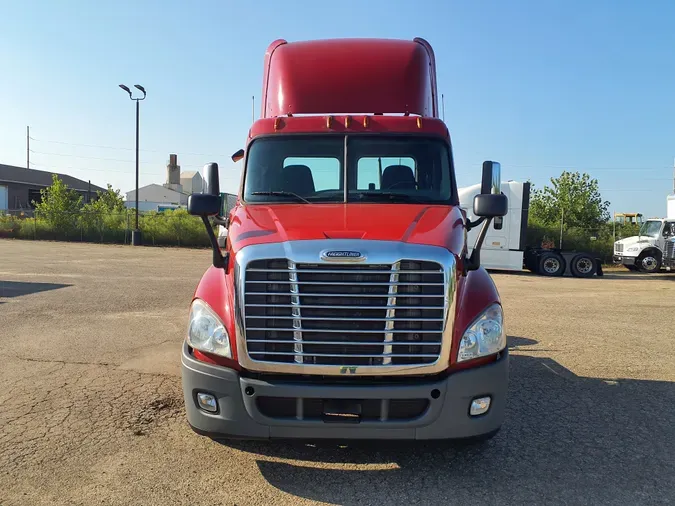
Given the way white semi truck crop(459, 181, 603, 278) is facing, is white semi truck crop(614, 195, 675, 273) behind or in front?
behind

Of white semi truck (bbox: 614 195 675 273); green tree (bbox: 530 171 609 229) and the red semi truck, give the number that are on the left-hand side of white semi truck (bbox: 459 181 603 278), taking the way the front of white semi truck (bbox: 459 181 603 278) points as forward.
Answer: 1

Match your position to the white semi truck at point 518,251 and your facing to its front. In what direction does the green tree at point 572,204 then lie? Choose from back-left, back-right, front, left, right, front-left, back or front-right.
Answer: right

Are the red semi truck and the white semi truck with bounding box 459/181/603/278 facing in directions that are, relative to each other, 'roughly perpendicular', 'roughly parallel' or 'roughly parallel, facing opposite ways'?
roughly perpendicular

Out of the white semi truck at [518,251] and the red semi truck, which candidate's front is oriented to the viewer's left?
the white semi truck

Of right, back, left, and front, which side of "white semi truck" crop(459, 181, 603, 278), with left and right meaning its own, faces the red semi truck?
left

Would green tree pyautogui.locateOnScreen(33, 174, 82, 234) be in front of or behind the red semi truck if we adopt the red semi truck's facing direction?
behind

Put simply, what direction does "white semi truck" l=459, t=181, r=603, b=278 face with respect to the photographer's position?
facing to the left of the viewer

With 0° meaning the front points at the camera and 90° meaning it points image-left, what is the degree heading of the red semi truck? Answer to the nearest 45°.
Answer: approximately 0°

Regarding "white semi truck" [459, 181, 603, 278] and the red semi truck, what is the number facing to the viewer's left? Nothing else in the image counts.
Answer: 1
